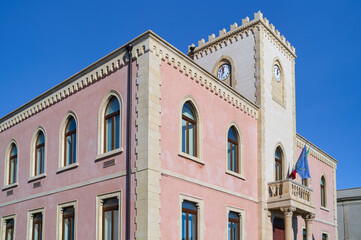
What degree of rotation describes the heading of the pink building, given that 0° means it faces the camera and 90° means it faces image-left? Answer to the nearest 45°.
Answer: approximately 315°
